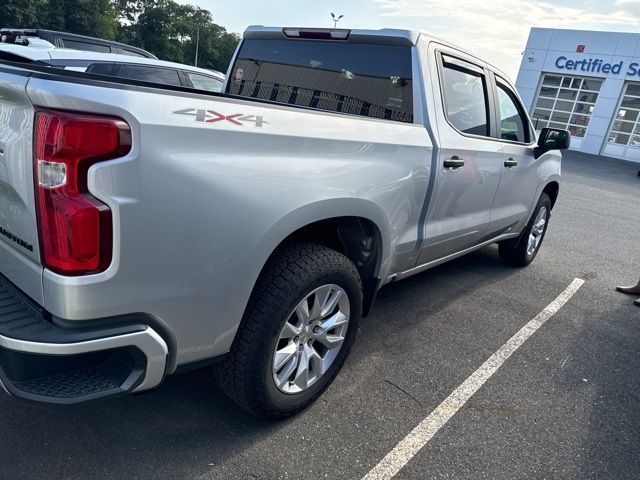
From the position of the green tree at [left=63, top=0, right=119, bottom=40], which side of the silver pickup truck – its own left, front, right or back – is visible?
left

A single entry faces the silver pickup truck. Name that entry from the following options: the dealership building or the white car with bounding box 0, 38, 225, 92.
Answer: the dealership building

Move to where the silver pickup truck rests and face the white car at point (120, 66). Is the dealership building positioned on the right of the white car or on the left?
right

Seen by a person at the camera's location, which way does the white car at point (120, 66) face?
facing away from the viewer and to the right of the viewer

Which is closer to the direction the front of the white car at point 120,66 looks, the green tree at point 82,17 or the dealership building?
the dealership building

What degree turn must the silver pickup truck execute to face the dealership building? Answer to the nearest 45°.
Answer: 0° — it already faces it

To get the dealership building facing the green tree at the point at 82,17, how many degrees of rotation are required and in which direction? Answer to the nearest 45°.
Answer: approximately 90° to its right

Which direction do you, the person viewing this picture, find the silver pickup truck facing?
facing away from the viewer and to the right of the viewer

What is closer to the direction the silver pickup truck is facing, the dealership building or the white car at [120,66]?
the dealership building
